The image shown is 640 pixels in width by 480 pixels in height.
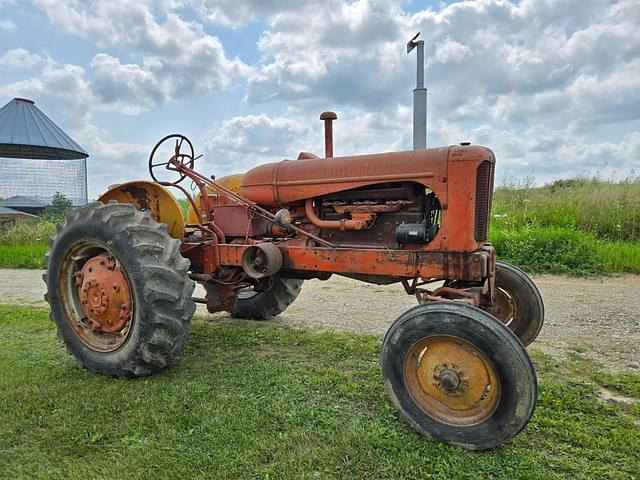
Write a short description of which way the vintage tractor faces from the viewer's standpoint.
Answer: facing the viewer and to the right of the viewer
